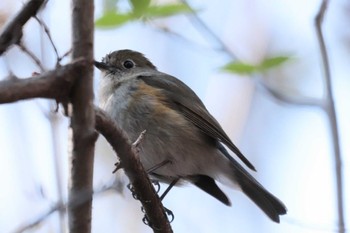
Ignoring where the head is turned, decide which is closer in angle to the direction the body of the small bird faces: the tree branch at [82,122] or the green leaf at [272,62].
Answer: the tree branch

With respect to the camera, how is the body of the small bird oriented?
to the viewer's left

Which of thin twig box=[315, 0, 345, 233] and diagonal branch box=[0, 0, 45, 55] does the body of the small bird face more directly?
the diagonal branch
